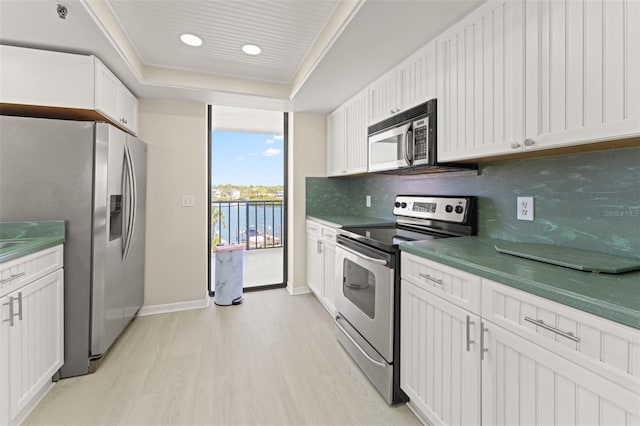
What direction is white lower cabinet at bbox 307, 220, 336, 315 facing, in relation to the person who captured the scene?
facing to the left of the viewer

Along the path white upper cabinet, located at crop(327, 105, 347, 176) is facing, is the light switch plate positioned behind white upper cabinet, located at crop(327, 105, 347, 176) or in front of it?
in front

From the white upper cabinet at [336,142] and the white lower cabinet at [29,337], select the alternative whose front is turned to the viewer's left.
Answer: the white upper cabinet

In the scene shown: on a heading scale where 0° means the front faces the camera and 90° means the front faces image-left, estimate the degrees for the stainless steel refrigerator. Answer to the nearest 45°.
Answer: approximately 270°

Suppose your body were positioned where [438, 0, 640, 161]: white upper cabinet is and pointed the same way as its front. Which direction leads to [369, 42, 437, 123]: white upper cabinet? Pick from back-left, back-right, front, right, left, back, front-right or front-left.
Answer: right

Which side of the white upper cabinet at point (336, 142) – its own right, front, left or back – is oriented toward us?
left

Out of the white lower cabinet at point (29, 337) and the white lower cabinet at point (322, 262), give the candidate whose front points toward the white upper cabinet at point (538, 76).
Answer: the white lower cabinet at point (29, 337)

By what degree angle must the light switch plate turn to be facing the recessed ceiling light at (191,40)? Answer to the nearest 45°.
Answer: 0° — it already faces it

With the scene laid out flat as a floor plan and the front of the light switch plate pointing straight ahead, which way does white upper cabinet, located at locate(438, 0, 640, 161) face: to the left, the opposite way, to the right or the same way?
to the right

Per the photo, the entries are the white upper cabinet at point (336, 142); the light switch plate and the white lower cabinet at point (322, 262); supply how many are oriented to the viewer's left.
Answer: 2

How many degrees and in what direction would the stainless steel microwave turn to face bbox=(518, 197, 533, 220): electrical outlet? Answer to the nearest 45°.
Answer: approximately 90° to its left
